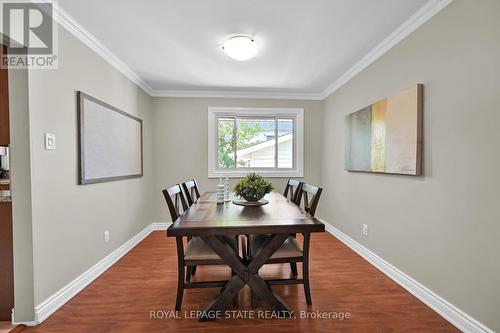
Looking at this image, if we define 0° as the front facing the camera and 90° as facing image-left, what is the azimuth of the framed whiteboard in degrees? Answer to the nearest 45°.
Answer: approximately 315°

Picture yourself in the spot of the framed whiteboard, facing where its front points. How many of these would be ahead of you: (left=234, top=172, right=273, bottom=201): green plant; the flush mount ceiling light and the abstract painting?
3

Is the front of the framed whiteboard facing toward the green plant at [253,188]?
yes

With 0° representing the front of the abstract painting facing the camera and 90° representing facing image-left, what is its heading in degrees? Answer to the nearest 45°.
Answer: approximately 45°

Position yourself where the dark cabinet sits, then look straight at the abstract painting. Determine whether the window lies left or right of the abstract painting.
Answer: left

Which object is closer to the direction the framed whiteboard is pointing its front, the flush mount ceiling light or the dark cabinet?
the flush mount ceiling light

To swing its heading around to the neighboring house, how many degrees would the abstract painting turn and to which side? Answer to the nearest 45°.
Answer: approximately 90° to its right

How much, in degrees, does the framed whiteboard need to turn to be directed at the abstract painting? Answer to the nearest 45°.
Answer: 0° — it already faces it

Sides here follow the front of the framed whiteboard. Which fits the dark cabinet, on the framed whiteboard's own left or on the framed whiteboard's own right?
on the framed whiteboard's own right

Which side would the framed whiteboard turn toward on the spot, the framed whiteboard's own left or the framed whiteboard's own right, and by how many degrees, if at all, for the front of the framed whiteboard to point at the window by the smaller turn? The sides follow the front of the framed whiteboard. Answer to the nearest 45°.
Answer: approximately 45° to the framed whiteboard's own left
